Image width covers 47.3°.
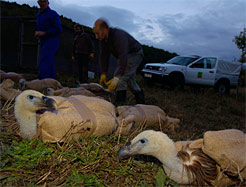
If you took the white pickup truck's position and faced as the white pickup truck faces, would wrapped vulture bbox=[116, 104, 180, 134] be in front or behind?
in front

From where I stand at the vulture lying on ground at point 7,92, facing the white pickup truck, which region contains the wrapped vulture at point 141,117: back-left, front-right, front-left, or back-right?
front-right

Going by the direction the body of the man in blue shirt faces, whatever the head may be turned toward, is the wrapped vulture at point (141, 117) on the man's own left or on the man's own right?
on the man's own left

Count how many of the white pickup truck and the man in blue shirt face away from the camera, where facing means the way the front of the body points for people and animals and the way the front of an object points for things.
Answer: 0

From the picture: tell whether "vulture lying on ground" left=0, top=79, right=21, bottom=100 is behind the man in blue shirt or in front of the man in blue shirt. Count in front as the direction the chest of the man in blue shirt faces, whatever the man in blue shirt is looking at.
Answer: in front

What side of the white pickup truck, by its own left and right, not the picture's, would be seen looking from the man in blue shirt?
front

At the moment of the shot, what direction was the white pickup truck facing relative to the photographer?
facing the viewer and to the left of the viewer

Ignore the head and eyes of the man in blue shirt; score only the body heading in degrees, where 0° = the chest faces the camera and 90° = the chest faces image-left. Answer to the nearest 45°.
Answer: approximately 45°

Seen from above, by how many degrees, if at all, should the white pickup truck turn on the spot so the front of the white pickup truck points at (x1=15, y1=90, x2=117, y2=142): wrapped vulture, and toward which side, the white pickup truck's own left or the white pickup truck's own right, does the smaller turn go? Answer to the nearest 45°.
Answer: approximately 45° to the white pickup truck's own left

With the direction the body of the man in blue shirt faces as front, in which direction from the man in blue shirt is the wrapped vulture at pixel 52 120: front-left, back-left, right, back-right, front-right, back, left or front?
front-left

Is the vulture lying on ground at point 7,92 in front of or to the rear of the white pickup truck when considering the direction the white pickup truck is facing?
in front

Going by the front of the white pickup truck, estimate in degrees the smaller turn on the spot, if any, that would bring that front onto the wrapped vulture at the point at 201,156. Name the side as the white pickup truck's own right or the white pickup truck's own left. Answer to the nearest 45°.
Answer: approximately 45° to the white pickup truck's own left
